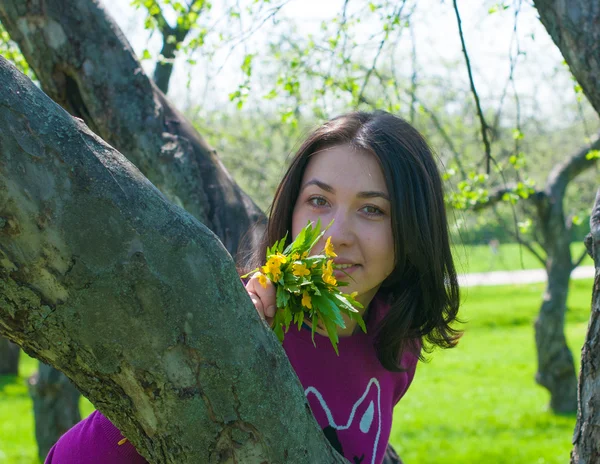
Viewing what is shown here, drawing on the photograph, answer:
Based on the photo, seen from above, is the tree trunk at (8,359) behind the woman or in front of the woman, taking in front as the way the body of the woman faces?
behind

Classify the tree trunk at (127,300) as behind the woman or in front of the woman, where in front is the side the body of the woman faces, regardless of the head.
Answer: in front

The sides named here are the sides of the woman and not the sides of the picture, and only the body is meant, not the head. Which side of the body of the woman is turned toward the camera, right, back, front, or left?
front

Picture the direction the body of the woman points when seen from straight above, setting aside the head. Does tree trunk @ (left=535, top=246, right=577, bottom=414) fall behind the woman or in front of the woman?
behind
